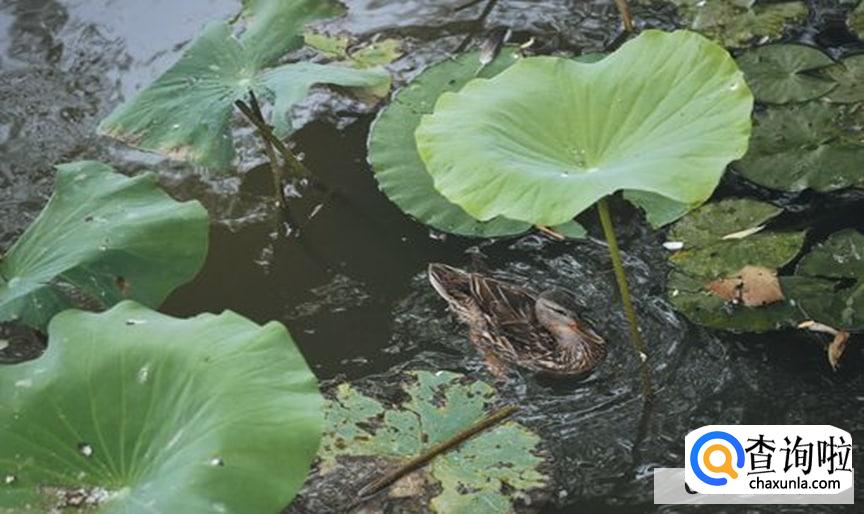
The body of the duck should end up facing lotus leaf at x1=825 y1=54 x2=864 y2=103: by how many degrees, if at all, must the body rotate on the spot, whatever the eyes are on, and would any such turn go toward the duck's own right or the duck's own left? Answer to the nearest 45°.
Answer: approximately 90° to the duck's own left

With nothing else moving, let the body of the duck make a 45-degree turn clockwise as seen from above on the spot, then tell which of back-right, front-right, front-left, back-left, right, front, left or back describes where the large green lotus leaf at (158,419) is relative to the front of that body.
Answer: front-right

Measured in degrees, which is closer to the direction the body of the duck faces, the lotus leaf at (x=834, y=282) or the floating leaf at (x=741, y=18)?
the lotus leaf

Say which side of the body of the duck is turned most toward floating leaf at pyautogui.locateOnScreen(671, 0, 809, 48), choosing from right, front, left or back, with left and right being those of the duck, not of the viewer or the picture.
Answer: left

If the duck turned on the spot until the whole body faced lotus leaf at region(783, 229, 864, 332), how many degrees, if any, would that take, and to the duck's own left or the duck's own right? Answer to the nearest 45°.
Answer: approximately 45° to the duck's own left

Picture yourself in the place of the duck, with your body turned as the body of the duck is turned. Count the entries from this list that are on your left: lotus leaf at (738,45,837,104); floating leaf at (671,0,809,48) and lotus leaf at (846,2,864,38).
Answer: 3

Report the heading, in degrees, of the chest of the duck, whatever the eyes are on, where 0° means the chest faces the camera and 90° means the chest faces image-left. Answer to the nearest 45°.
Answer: approximately 315°

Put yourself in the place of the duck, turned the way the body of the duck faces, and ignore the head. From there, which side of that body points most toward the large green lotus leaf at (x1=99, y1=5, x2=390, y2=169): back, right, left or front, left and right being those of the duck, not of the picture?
back

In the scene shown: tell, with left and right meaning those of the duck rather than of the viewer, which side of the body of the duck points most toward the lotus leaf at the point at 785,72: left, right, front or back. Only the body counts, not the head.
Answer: left

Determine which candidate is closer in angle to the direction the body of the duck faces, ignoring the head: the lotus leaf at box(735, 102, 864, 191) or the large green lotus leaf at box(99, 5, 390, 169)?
the lotus leaf

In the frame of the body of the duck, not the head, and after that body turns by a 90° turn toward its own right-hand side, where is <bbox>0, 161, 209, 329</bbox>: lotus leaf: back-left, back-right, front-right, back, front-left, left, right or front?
front-right
